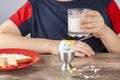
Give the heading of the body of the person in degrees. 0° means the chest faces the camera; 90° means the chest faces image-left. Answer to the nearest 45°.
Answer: approximately 0°
